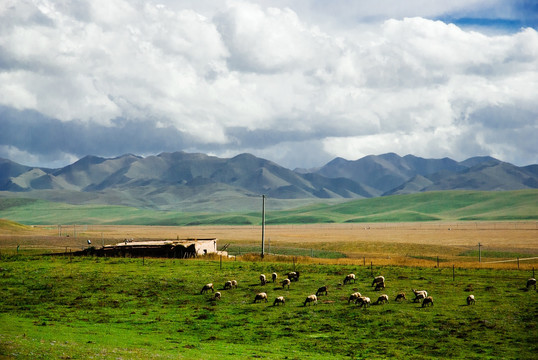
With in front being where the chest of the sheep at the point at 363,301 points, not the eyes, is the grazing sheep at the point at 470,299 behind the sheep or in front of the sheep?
behind

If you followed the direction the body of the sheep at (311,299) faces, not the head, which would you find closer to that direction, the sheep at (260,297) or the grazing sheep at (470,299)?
the sheep

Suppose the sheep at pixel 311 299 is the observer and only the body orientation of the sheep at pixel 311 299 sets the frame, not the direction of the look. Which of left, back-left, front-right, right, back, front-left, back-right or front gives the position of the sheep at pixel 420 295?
back

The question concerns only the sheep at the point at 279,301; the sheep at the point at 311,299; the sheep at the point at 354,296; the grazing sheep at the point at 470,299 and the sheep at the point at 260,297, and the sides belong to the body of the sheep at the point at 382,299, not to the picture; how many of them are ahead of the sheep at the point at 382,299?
4

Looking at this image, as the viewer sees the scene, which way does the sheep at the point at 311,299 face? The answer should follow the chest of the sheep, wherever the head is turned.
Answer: to the viewer's left

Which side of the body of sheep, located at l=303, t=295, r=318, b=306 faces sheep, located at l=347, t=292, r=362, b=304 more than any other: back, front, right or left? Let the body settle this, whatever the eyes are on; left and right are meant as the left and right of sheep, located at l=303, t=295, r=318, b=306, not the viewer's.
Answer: back

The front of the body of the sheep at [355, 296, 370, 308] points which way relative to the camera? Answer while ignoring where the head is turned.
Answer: to the viewer's left

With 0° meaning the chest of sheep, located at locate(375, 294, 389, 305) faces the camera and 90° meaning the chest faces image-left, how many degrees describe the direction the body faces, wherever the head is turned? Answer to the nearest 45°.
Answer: approximately 90°
